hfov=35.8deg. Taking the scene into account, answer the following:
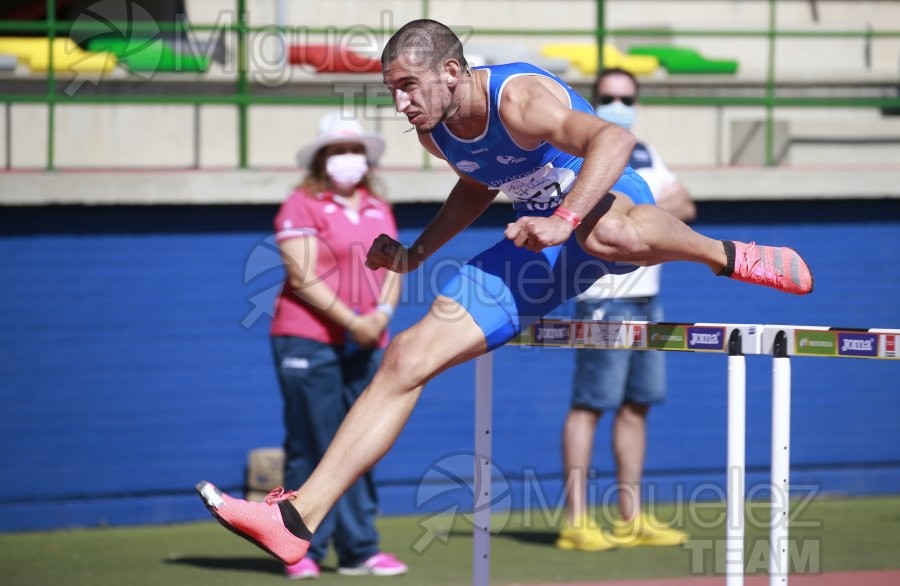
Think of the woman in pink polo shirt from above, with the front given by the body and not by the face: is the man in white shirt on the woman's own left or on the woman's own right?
on the woman's own left

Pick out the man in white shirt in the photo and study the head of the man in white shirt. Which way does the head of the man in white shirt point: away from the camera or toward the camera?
toward the camera

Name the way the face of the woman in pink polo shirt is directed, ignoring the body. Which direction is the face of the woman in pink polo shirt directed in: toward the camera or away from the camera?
toward the camera

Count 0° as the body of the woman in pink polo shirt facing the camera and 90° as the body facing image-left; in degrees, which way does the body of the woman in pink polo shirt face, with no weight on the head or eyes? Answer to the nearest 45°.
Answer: approximately 315°
